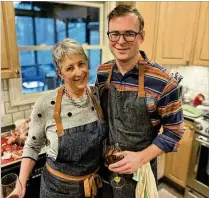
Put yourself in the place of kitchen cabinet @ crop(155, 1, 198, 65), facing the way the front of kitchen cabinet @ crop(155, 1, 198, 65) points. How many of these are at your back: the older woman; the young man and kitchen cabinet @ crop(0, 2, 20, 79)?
0

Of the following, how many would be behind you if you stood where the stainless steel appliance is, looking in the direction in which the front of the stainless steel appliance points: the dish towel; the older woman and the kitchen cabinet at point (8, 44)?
0

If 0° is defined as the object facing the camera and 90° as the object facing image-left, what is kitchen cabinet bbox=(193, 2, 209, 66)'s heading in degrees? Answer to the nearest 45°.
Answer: approximately 45°

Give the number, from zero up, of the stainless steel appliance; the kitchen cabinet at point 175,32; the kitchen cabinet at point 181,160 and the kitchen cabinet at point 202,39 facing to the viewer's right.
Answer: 0

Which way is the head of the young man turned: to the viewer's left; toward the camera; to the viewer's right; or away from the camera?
toward the camera

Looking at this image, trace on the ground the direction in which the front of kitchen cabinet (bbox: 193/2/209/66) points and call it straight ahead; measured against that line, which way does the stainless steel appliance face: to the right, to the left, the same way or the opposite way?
the same way

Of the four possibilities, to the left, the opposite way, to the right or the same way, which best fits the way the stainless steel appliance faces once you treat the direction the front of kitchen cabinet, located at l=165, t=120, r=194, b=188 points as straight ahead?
the same way

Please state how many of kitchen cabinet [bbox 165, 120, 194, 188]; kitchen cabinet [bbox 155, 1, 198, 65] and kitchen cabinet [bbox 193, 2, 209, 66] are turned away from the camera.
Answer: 0

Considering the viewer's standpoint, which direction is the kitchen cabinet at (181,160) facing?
facing the viewer and to the left of the viewer

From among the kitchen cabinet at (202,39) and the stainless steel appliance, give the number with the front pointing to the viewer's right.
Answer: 0

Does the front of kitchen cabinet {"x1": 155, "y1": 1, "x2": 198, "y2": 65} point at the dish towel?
yes

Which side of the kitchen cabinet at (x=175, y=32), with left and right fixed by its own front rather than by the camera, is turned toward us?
front
